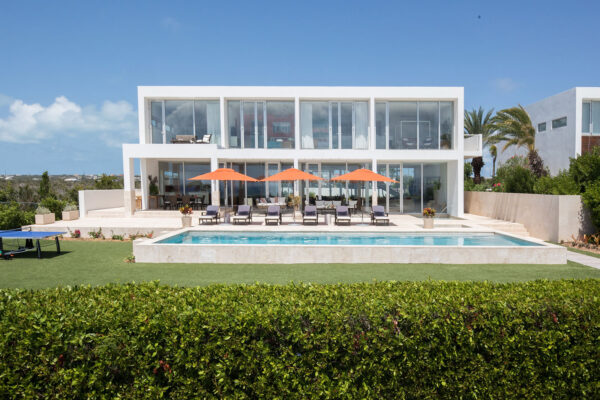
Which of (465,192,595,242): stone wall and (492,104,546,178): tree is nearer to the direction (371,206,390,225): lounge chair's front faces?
the stone wall

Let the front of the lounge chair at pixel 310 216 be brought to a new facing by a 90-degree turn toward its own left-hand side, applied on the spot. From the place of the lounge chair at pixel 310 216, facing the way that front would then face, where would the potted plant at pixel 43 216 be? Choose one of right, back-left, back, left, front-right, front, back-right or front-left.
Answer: back

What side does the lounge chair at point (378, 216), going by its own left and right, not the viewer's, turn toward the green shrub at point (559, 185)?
left

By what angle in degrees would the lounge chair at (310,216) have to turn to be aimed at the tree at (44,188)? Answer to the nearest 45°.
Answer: approximately 90° to its right

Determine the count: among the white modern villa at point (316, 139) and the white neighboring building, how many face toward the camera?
2

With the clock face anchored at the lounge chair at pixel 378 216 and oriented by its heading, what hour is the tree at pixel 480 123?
The tree is roughly at 7 o'clock from the lounge chair.

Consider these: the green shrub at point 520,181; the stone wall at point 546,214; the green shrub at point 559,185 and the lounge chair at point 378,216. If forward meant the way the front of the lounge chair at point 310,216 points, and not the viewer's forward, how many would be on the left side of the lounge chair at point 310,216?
4

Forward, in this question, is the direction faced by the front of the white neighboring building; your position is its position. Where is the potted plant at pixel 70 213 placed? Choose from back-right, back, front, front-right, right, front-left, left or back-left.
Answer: front-right

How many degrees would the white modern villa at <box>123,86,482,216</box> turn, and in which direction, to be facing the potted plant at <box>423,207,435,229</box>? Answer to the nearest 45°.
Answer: approximately 45° to its left

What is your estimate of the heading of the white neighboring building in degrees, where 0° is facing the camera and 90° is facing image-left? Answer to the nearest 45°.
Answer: approximately 0°

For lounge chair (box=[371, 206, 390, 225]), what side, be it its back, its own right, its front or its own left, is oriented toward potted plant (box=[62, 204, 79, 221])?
right
